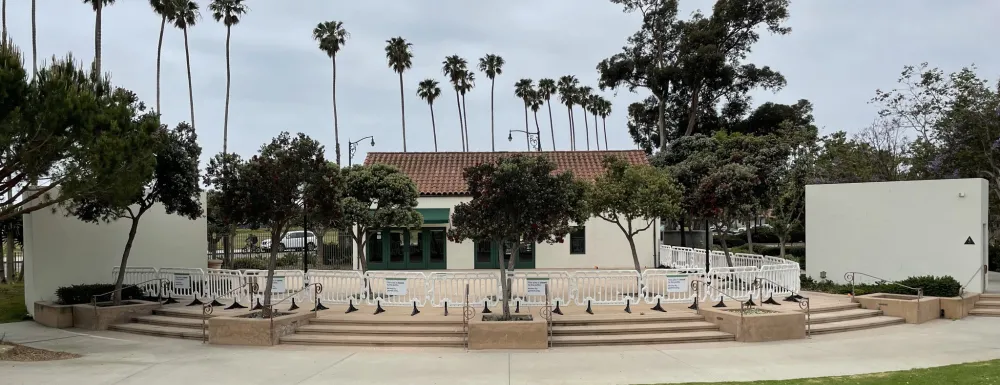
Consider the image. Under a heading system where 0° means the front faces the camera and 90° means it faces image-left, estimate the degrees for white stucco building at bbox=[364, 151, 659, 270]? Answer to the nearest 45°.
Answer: approximately 0°

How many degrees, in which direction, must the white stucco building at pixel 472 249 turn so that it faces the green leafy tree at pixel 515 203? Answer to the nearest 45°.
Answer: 0° — it already faces it

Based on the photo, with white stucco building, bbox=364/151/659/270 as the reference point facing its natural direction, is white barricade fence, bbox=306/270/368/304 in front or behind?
in front

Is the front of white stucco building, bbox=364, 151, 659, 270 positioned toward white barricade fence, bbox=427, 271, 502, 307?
yes

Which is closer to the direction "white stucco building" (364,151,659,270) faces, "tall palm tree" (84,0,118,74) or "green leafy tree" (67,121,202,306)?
the green leafy tree

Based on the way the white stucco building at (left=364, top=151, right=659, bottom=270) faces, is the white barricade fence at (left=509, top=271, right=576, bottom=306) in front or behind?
in front

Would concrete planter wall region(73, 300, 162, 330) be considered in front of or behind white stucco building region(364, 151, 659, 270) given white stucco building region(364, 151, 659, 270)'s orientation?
in front

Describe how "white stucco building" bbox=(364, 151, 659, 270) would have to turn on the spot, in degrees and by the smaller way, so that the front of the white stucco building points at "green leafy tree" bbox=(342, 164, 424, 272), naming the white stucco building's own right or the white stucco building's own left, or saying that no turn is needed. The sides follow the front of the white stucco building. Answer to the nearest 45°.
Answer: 0° — it already faces it
